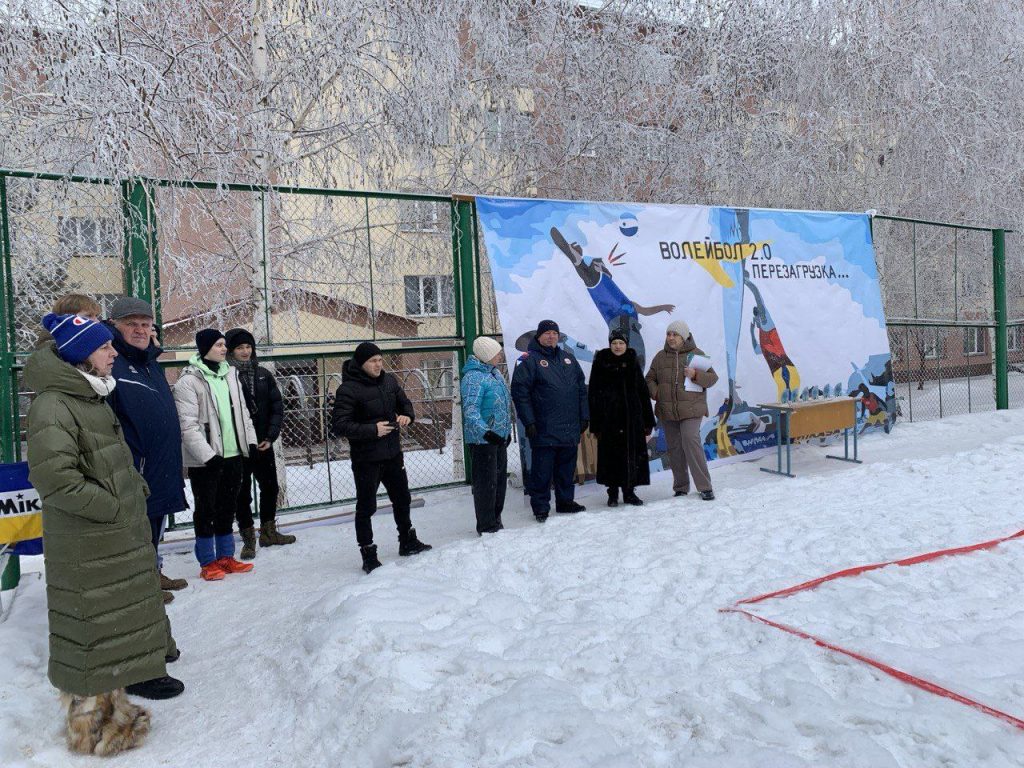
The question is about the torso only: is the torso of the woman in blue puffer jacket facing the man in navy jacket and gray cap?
no

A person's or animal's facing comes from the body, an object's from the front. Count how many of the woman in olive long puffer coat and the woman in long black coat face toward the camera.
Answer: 1

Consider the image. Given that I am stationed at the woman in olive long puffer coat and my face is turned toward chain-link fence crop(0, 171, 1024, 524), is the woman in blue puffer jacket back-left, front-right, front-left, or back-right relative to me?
front-right

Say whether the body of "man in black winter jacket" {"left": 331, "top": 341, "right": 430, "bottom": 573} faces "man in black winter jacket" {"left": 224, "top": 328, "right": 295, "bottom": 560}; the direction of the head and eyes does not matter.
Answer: no

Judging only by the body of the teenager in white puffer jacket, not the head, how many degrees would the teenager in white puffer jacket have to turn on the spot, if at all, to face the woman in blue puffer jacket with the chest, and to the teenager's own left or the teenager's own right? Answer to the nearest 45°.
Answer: approximately 45° to the teenager's own left

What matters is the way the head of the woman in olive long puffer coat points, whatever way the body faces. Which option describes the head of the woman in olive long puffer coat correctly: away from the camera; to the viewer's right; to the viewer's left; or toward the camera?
to the viewer's right

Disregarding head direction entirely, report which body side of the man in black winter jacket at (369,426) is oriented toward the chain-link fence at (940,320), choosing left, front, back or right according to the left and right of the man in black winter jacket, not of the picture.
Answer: left

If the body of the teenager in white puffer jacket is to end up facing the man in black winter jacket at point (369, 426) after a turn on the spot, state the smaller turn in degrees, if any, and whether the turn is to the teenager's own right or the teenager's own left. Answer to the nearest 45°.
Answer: approximately 45° to the teenager's own left

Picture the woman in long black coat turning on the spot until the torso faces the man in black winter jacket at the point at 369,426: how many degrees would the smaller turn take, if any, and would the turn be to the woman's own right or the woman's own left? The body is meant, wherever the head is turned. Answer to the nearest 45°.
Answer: approximately 45° to the woman's own right

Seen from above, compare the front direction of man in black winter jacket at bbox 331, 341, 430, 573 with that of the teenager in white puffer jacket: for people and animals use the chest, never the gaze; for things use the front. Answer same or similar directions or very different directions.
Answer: same or similar directions

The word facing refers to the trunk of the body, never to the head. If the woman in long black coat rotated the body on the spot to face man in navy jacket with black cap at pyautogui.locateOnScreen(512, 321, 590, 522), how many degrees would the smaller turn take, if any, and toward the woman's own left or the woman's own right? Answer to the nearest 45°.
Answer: approximately 45° to the woman's own right

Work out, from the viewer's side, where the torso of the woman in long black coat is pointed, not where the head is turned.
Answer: toward the camera
